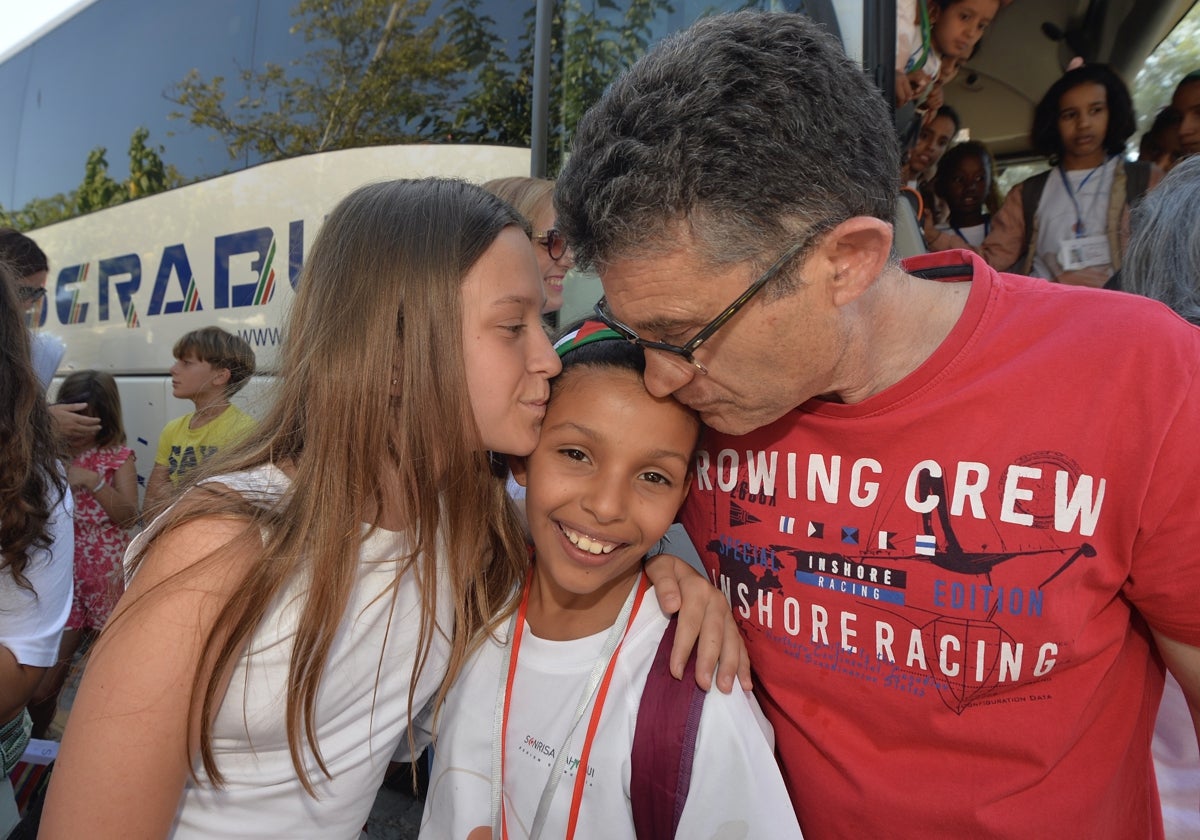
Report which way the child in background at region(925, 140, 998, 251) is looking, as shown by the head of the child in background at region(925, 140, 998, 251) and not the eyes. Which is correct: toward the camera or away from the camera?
toward the camera

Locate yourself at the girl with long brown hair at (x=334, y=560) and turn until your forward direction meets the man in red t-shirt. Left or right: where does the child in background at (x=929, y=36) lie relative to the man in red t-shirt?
left

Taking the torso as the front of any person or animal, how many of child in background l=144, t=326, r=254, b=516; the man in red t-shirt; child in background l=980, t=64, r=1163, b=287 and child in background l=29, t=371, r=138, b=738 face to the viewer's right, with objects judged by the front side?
0

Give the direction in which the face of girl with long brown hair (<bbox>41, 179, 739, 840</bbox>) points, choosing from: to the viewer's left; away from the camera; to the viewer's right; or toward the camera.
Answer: to the viewer's right

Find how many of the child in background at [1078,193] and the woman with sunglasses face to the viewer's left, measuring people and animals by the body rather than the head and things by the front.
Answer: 0

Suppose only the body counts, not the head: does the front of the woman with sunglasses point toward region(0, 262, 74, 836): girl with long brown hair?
no

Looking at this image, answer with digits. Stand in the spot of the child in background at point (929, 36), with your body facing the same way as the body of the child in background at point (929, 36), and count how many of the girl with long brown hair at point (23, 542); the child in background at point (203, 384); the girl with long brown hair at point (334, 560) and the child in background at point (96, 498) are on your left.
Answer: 0
